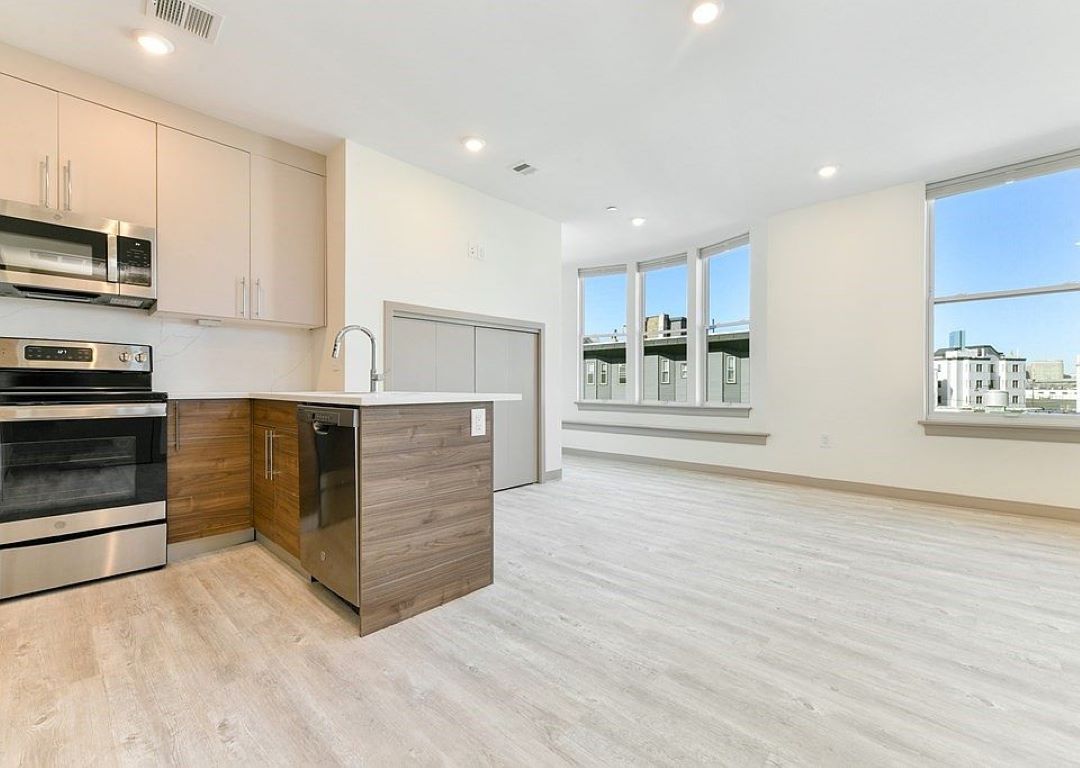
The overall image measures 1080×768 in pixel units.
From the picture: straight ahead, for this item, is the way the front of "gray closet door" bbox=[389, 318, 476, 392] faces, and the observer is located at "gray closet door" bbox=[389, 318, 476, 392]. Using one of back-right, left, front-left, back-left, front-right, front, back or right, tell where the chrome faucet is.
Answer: front-right

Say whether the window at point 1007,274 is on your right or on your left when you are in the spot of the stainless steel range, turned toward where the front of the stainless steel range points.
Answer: on your left

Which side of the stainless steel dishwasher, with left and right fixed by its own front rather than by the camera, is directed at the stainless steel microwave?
right

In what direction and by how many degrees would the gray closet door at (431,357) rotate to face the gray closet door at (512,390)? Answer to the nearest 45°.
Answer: approximately 90° to its left

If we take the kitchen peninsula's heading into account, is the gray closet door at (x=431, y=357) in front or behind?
behind

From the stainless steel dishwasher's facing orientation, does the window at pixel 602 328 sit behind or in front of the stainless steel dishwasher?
behind
